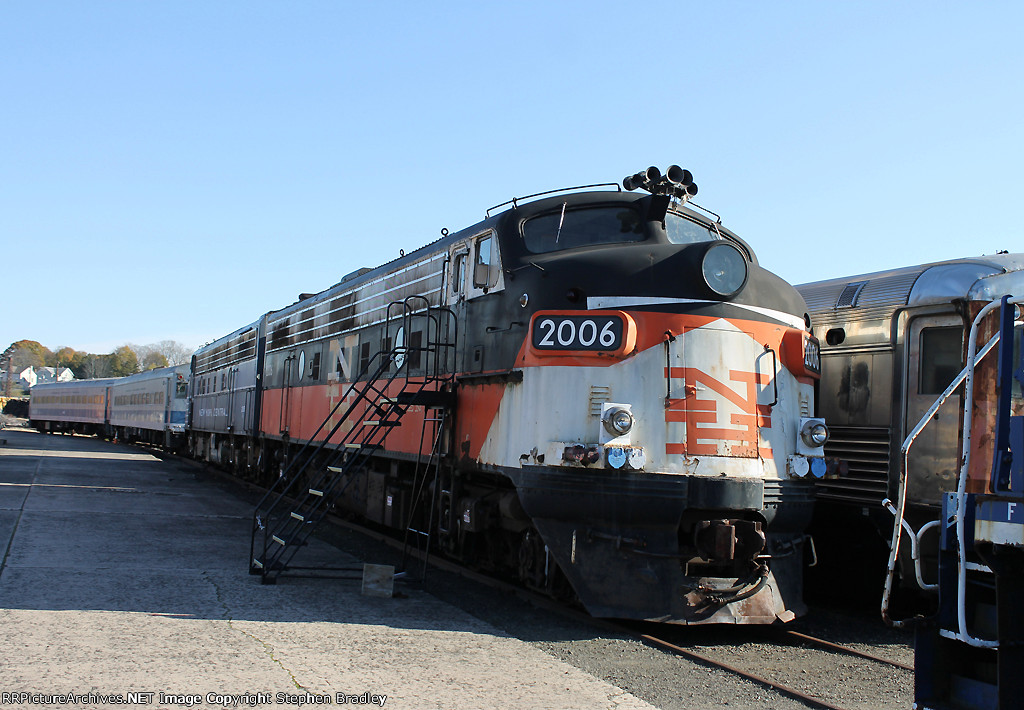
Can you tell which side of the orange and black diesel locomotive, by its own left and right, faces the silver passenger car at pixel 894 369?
left

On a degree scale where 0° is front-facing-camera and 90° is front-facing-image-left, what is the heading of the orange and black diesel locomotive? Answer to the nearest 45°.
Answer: approximately 315°
